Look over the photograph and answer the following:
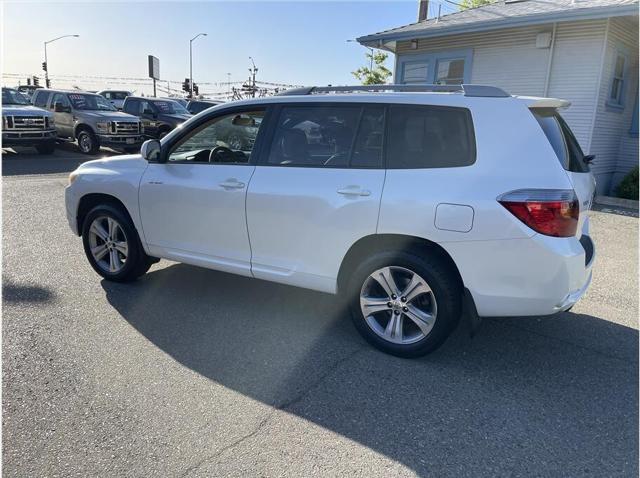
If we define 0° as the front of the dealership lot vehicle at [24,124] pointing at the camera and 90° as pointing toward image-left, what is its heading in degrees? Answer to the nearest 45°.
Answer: approximately 315°

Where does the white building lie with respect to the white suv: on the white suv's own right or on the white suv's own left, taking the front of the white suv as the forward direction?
on the white suv's own right

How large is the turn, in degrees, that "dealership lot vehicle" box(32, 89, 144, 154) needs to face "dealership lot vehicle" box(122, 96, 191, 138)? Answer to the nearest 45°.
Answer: approximately 45° to its left

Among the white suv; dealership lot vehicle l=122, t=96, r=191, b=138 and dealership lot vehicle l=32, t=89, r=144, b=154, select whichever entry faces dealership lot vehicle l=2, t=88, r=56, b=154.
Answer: the white suv

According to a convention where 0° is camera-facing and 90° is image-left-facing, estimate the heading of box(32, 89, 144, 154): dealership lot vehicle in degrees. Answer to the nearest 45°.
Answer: approximately 315°

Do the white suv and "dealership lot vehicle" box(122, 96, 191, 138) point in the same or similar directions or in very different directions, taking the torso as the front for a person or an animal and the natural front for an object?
very different directions

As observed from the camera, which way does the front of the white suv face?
facing away from the viewer and to the left of the viewer

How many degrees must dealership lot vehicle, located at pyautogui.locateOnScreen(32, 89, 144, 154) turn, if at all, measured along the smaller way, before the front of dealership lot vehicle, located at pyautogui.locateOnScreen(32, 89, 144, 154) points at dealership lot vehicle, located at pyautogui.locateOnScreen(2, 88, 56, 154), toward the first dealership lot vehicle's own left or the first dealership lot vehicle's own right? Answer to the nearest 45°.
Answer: approximately 90° to the first dealership lot vehicle's own right
